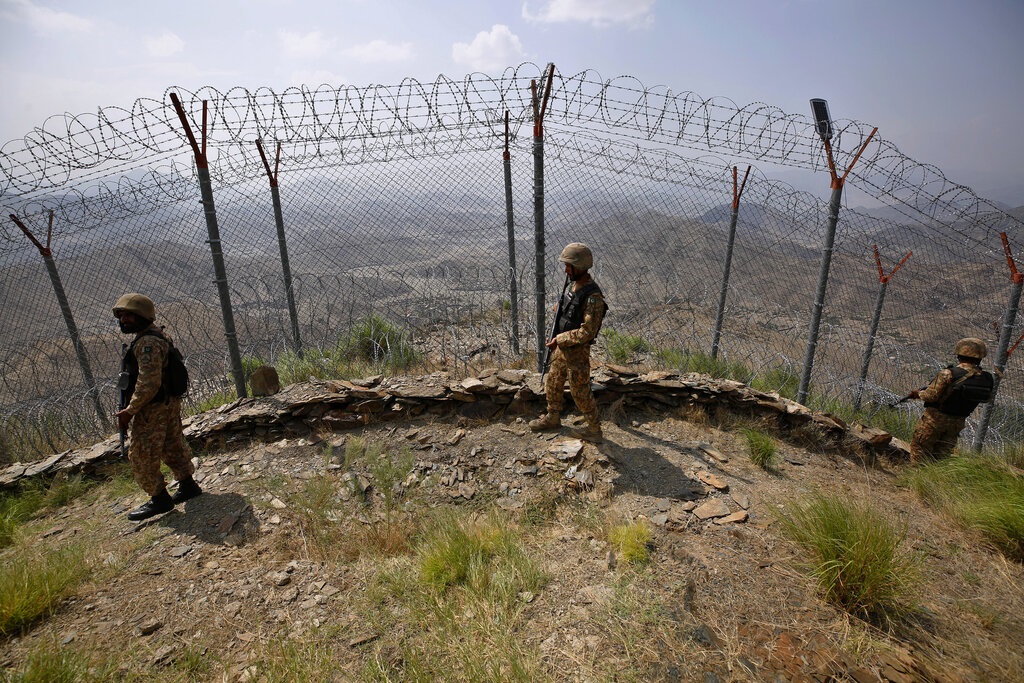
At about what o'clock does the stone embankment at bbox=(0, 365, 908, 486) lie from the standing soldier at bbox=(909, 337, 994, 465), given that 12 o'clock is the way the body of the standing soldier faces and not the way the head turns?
The stone embankment is roughly at 9 o'clock from the standing soldier.

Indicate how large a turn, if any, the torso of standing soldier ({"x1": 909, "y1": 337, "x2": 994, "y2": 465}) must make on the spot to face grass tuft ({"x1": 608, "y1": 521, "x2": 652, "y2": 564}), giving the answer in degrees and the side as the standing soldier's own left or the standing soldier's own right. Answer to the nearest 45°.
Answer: approximately 135° to the standing soldier's own left

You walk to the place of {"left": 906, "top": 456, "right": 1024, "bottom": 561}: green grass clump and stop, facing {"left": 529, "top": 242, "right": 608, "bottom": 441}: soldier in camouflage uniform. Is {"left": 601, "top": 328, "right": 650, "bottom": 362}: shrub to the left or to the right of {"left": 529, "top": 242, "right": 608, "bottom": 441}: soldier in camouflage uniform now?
right

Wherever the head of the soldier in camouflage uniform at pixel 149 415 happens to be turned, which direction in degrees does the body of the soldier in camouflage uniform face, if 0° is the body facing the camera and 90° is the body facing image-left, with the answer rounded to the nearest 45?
approximately 90°

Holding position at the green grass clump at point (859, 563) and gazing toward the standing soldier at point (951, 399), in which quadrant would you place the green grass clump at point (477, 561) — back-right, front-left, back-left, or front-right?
back-left

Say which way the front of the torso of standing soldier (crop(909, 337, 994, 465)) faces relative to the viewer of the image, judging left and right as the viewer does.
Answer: facing away from the viewer and to the left of the viewer
